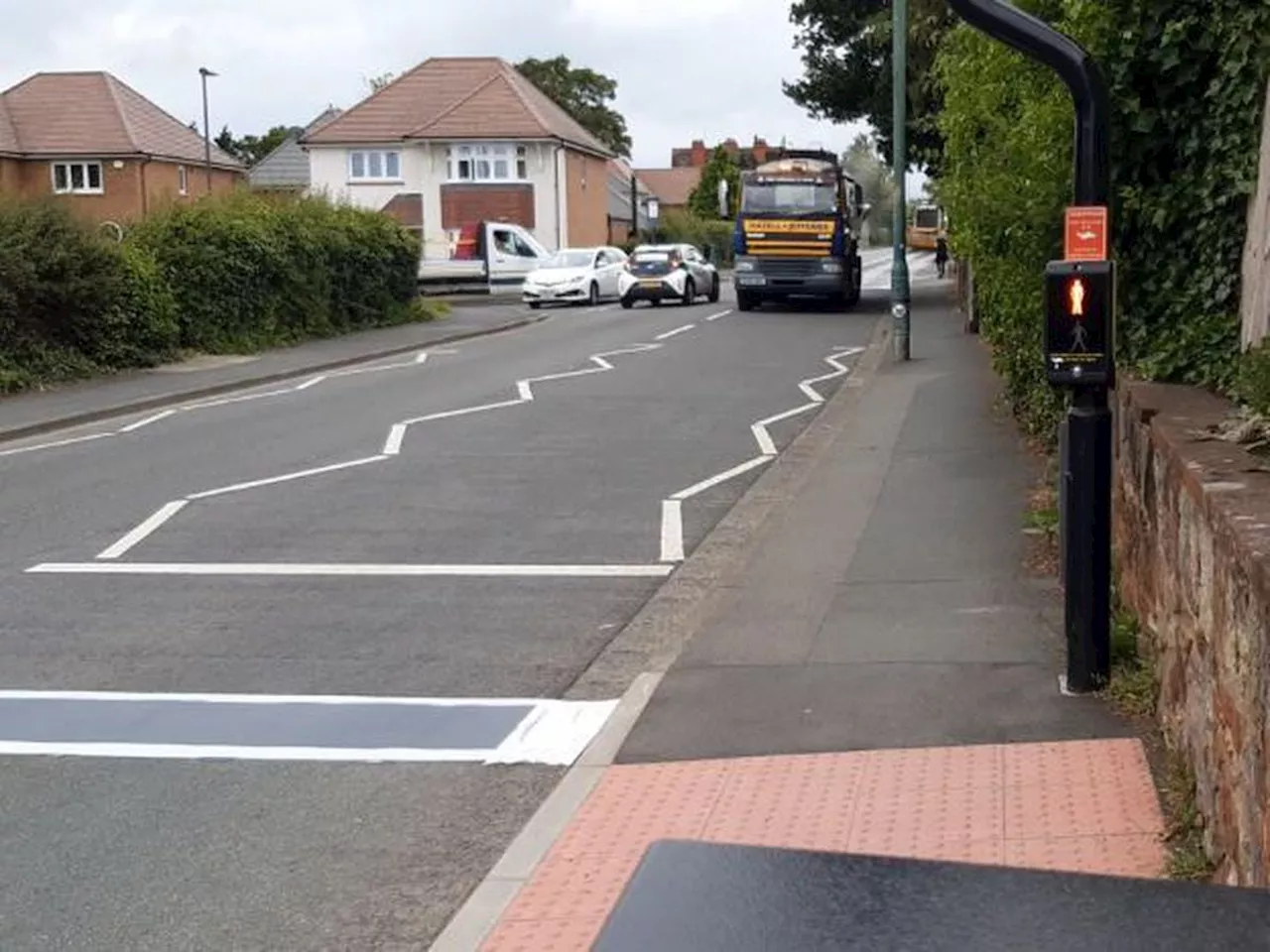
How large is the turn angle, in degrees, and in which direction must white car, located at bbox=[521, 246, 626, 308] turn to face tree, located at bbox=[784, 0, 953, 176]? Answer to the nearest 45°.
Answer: approximately 135° to its left

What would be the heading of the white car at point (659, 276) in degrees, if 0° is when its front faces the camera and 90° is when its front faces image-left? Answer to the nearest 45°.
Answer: approximately 225°

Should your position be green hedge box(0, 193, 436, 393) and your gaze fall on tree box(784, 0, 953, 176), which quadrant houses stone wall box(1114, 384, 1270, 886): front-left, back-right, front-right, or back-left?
back-right

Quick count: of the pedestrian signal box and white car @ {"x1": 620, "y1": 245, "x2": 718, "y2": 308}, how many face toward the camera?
1

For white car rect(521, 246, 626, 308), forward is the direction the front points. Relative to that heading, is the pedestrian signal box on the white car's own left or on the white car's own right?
on the white car's own left

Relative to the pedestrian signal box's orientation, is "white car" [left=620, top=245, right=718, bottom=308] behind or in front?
behind

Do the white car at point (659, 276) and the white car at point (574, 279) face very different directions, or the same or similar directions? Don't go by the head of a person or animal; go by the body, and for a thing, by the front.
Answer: very different directions

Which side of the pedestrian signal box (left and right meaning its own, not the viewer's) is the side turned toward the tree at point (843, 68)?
back

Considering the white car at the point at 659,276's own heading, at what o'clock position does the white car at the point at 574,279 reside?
the white car at the point at 574,279 is roughly at 9 o'clock from the white car at the point at 659,276.
